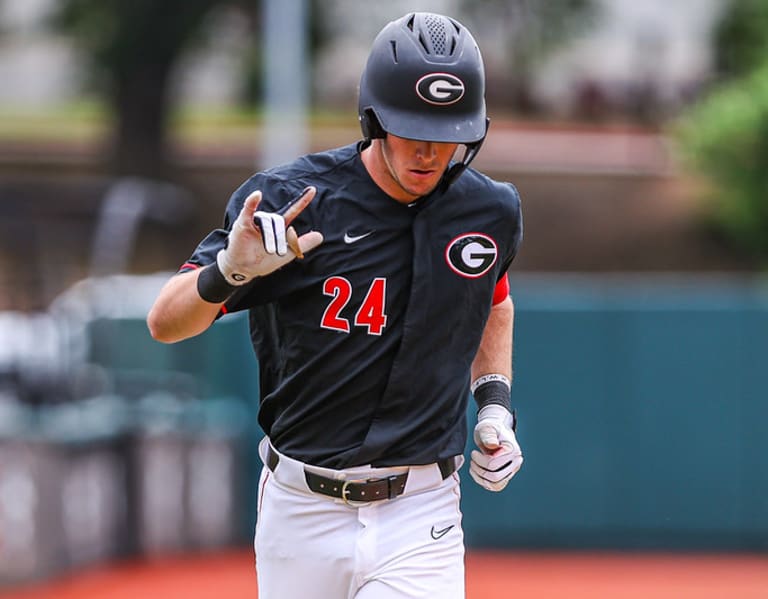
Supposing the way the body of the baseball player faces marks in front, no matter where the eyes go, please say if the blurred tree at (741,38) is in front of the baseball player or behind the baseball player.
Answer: behind

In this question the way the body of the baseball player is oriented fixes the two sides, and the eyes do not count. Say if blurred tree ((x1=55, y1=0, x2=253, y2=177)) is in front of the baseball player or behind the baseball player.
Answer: behind

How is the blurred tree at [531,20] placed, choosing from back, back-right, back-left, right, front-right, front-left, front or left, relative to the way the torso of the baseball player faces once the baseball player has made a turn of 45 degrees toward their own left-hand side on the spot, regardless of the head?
back-left

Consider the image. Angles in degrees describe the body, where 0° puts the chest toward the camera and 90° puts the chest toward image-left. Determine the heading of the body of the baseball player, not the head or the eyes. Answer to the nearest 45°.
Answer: approximately 0°
